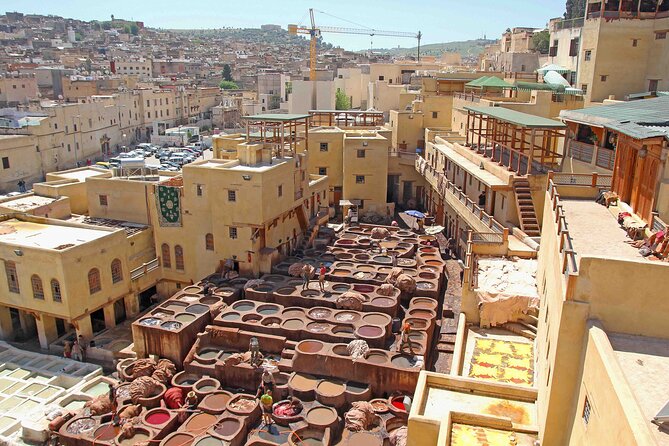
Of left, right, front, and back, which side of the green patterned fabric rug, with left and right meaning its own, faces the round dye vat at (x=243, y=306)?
front

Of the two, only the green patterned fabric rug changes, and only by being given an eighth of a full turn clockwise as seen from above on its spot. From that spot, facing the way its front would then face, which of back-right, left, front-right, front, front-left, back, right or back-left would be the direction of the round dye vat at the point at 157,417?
front-left

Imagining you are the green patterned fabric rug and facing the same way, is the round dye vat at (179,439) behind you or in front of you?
in front

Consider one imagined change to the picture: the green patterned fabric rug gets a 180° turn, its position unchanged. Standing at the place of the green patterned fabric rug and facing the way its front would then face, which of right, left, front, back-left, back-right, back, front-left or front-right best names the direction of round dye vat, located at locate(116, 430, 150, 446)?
back

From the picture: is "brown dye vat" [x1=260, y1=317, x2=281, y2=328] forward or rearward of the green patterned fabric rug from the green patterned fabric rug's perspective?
forward

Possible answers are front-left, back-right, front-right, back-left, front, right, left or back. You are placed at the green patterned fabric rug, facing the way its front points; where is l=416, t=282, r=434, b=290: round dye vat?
front-left

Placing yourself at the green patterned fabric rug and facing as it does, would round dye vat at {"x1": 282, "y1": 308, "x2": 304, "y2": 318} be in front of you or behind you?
in front

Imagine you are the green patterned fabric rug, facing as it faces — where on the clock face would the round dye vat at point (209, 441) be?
The round dye vat is roughly at 12 o'clock from the green patterned fabric rug.

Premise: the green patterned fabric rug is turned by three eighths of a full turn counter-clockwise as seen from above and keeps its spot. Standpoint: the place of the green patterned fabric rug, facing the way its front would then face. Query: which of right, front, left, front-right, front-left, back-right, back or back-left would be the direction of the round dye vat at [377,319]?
right

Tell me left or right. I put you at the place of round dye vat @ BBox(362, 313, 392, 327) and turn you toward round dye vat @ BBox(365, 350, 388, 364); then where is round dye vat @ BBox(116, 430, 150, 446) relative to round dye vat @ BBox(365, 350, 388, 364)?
right

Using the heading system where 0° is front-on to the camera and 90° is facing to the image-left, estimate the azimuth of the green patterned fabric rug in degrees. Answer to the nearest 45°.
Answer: approximately 0°

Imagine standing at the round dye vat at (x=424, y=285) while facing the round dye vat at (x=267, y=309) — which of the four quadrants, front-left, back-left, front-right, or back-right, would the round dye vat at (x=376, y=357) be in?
front-left

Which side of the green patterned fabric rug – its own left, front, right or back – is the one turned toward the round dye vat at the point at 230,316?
front
